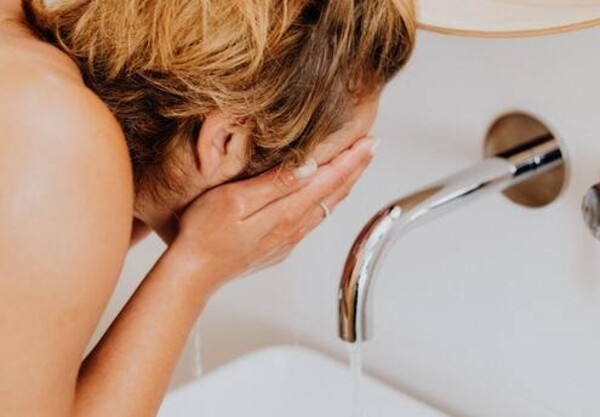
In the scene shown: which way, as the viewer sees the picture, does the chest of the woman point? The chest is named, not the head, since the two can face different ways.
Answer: to the viewer's right

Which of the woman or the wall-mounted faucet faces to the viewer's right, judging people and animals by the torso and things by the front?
the woman

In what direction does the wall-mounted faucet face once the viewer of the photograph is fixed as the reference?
facing the viewer and to the left of the viewer

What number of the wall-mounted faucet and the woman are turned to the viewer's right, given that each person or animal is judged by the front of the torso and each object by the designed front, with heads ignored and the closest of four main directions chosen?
1

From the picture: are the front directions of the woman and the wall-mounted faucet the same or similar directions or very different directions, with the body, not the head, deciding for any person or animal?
very different directions
